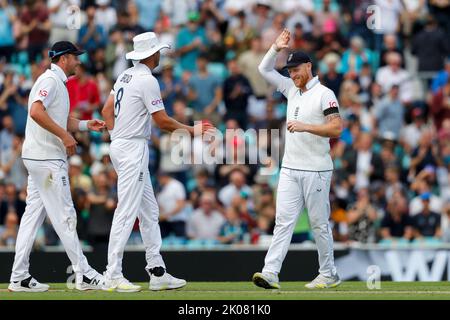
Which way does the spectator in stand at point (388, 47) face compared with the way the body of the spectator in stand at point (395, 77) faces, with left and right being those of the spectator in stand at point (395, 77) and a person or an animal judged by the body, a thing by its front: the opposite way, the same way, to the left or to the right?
the same way

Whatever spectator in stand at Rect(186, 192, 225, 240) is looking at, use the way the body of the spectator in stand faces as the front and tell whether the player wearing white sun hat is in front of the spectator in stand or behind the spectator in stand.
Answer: in front

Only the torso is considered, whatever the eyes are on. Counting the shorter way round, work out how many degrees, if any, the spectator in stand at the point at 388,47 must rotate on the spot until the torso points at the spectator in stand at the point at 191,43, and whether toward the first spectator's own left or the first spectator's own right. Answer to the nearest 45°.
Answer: approximately 90° to the first spectator's own right

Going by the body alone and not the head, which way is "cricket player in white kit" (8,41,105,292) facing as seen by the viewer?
to the viewer's right

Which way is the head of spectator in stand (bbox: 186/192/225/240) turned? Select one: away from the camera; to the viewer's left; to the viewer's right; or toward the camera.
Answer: toward the camera

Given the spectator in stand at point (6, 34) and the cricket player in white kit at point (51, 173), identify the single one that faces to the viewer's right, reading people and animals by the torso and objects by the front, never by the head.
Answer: the cricket player in white kit

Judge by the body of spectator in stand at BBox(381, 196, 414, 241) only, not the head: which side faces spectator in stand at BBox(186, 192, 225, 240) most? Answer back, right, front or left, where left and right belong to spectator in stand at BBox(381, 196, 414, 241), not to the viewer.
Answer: right

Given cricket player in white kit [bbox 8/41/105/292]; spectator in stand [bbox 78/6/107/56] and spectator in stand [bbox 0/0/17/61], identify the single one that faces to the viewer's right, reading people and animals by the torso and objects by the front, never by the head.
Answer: the cricket player in white kit

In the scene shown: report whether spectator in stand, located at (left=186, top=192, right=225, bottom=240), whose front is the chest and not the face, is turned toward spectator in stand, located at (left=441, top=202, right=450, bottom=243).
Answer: no

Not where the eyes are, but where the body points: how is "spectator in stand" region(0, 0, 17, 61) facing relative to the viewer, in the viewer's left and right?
facing the viewer

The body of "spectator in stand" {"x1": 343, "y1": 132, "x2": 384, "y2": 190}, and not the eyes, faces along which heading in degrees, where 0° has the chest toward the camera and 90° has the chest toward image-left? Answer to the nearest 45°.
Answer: approximately 0°

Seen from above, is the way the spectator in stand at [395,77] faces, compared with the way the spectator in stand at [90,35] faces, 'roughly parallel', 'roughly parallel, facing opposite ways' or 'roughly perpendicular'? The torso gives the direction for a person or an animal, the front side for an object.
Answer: roughly parallel

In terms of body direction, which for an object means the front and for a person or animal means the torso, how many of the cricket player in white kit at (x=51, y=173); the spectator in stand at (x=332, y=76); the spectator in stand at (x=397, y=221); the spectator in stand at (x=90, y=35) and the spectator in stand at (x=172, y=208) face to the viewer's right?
1

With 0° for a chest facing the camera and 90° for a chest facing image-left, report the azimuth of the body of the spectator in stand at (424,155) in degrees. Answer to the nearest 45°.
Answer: approximately 0°

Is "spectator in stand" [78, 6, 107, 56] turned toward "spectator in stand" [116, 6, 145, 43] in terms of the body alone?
no

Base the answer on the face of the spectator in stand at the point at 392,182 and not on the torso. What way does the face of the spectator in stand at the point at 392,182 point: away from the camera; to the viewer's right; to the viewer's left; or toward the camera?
toward the camera

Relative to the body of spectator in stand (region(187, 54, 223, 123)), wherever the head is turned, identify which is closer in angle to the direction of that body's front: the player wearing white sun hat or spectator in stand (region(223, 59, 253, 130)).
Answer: the player wearing white sun hat
